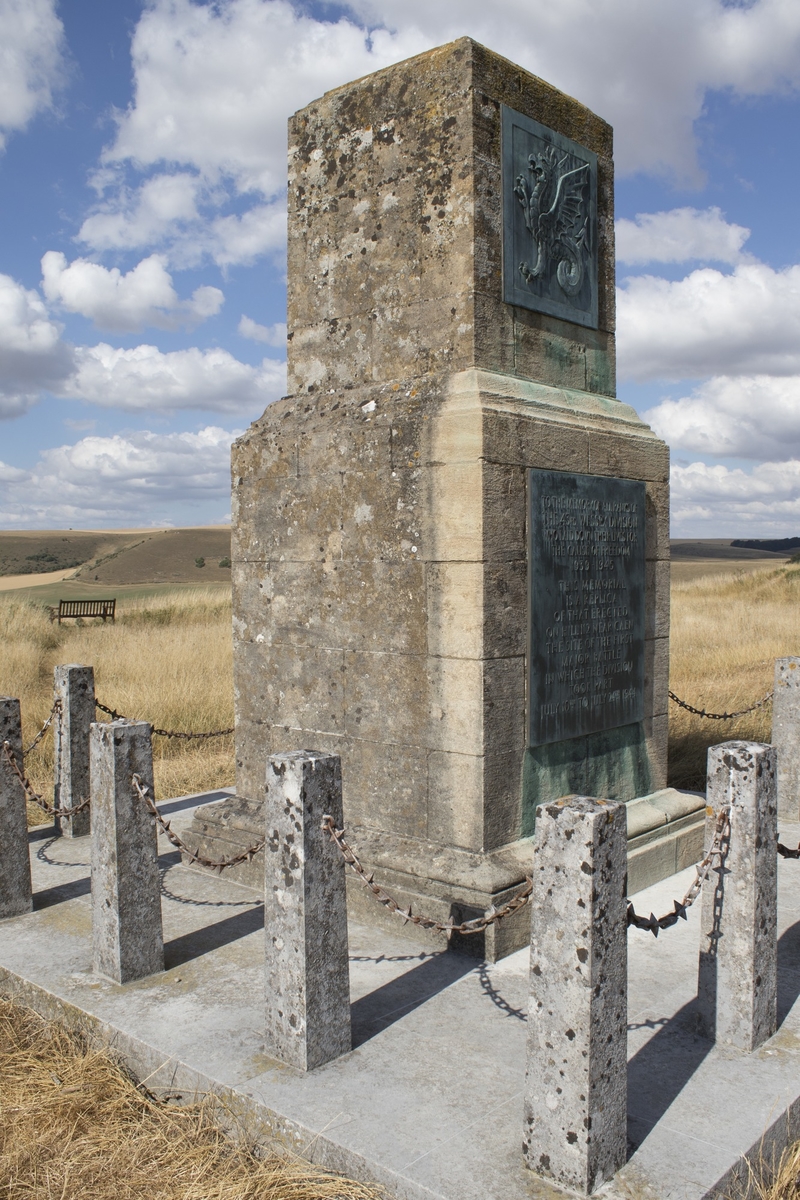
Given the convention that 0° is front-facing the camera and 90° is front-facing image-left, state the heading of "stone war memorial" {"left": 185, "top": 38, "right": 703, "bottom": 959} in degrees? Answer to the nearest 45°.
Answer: approximately 315°

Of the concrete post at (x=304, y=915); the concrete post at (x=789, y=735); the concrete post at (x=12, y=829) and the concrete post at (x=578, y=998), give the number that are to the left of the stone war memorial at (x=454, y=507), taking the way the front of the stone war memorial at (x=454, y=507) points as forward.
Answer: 1

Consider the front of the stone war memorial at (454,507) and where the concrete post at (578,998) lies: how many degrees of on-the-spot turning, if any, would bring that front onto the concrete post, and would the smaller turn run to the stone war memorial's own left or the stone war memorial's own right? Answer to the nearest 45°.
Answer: approximately 45° to the stone war memorial's own right

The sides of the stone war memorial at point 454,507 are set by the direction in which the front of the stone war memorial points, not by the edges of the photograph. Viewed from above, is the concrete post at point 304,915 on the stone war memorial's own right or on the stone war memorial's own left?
on the stone war memorial's own right

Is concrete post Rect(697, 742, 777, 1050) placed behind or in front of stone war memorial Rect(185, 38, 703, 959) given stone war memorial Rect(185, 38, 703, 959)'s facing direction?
in front

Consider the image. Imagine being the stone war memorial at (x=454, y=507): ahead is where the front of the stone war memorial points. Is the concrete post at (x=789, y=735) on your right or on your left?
on your left

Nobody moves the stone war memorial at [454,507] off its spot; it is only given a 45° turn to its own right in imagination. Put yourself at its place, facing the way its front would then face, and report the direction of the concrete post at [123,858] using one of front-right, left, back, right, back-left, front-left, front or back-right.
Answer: front-right

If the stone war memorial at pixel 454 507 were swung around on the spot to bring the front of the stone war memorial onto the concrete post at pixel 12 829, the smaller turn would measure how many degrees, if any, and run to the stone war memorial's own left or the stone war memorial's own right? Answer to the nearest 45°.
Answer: approximately 135° to the stone war memorial's own right
